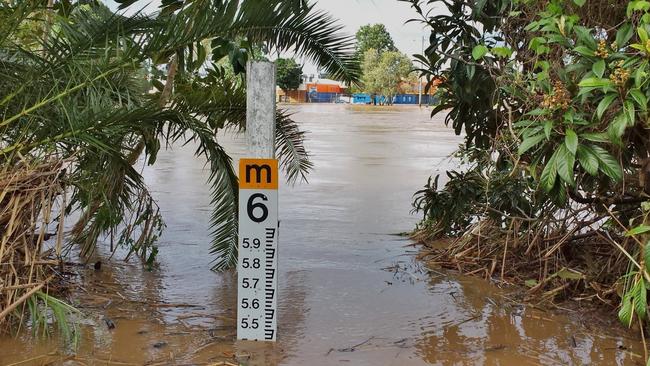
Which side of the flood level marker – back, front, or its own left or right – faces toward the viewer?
front

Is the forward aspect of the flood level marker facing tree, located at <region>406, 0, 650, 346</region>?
no
